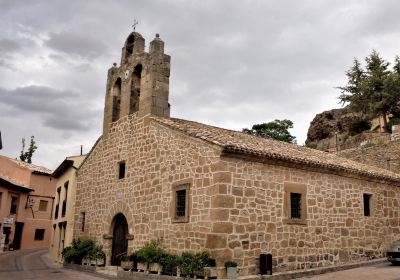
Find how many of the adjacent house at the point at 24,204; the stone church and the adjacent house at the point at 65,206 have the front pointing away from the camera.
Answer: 0

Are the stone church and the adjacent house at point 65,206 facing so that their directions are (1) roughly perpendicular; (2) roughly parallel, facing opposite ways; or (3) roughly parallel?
roughly parallel

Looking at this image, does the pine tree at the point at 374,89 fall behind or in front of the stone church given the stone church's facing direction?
behind

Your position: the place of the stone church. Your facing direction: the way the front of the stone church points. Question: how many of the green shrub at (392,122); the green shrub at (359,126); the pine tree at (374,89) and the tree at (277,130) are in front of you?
0

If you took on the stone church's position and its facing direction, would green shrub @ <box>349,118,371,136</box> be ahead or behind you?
behind

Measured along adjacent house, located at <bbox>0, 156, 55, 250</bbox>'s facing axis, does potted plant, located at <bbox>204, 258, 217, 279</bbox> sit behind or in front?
in front

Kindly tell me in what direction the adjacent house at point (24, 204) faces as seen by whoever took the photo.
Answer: facing the viewer and to the right of the viewer

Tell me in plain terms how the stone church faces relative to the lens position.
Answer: facing the viewer and to the left of the viewer

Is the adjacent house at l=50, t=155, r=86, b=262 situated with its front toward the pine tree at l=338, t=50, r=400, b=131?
no

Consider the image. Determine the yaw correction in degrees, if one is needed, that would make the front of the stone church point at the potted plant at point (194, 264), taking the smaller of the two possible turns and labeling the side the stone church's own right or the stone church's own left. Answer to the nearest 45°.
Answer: approximately 45° to the stone church's own left

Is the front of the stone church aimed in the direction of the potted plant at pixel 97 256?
yes

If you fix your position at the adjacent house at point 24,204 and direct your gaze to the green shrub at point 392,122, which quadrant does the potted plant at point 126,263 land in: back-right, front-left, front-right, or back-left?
front-right

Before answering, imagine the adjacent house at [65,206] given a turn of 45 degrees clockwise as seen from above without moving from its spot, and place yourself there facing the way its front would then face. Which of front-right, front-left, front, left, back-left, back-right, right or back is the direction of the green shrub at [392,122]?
back
